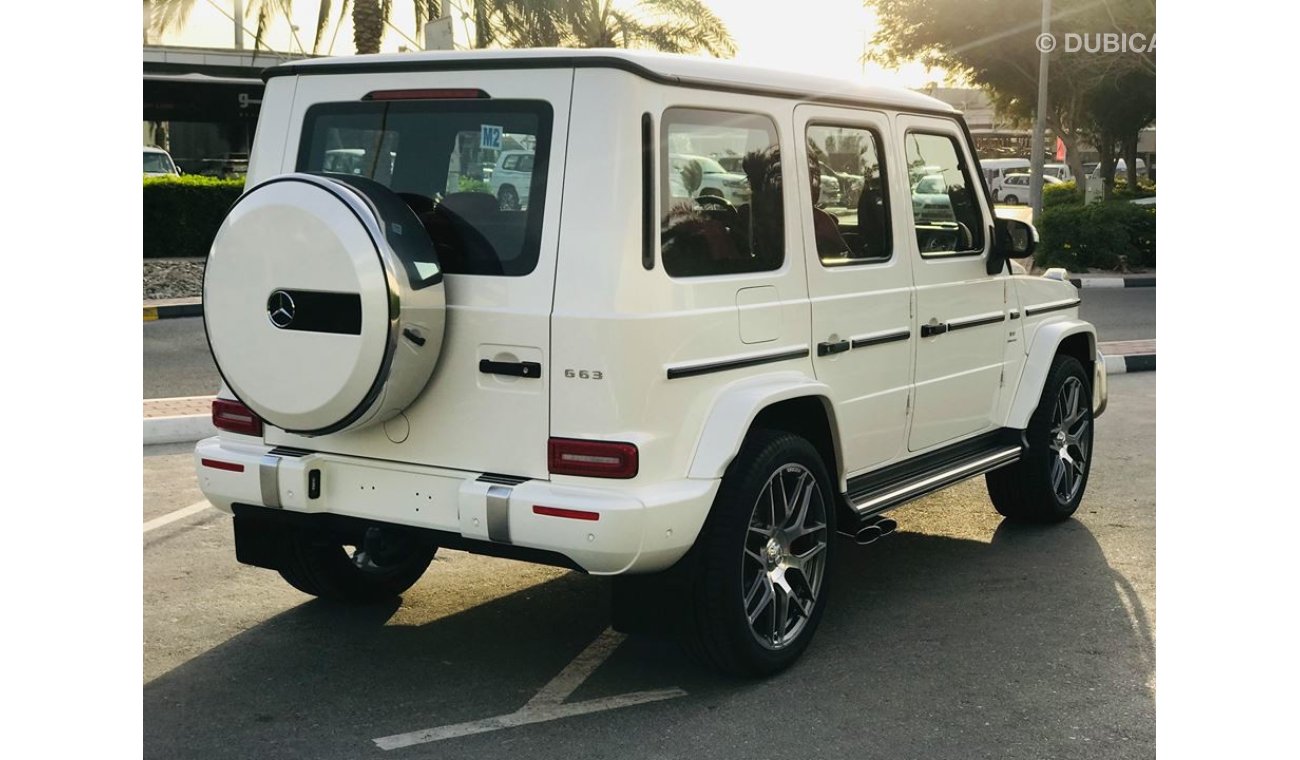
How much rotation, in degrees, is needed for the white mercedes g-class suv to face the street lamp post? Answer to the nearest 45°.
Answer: approximately 45° to its left

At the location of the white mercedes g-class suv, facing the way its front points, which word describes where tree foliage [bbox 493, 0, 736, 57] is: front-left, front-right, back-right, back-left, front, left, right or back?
front-left

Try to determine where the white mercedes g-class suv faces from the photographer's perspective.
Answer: facing away from the viewer and to the right of the viewer

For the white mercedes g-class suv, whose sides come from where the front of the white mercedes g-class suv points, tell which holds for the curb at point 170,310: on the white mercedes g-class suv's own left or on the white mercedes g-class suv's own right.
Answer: on the white mercedes g-class suv's own left

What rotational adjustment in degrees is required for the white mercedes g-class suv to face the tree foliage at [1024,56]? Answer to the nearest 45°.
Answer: approximately 45° to its left

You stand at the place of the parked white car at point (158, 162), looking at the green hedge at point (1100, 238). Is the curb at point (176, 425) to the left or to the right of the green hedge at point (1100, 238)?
right

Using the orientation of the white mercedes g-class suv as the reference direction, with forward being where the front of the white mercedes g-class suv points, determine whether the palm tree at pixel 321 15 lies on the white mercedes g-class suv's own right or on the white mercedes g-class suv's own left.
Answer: on the white mercedes g-class suv's own left

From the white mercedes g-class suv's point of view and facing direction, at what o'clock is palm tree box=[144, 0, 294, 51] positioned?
The palm tree is roughly at 10 o'clock from the white mercedes g-class suv.
